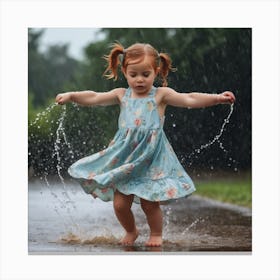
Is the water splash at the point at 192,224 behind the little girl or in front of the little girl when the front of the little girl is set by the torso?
behind

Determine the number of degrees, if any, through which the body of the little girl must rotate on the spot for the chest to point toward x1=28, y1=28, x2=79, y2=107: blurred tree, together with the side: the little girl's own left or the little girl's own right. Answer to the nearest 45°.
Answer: approximately 180°

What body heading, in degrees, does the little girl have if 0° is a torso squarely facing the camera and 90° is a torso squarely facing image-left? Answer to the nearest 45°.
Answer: approximately 0°
